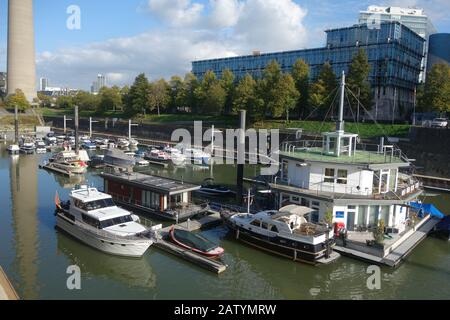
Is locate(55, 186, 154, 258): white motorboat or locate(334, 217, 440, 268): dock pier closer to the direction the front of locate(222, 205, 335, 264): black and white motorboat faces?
the white motorboat

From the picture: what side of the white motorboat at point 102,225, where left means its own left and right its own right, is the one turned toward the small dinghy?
front

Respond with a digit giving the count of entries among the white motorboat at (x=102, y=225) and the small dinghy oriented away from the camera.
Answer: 0

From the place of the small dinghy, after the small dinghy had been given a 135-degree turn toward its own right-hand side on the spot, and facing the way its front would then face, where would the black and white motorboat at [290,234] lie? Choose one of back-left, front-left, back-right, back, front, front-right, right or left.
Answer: back

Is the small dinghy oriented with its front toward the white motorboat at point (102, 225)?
no

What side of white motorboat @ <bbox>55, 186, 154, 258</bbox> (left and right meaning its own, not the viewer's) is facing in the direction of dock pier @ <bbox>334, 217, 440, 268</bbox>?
front

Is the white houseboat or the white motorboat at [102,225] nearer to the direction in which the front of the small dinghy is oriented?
the white houseboat

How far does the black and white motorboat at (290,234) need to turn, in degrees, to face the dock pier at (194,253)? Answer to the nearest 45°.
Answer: approximately 45° to its left

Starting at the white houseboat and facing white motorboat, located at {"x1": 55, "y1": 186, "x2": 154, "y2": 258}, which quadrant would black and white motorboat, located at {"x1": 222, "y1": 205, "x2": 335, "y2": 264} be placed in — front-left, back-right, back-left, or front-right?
front-left

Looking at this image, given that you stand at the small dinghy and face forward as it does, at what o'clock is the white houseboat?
The white houseboat is roughly at 10 o'clock from the small dinghy.

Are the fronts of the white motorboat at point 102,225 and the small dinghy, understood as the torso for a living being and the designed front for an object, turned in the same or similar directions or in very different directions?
same or similar directions

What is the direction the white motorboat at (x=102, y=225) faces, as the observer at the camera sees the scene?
facing the viewer and to the right of the viewer
